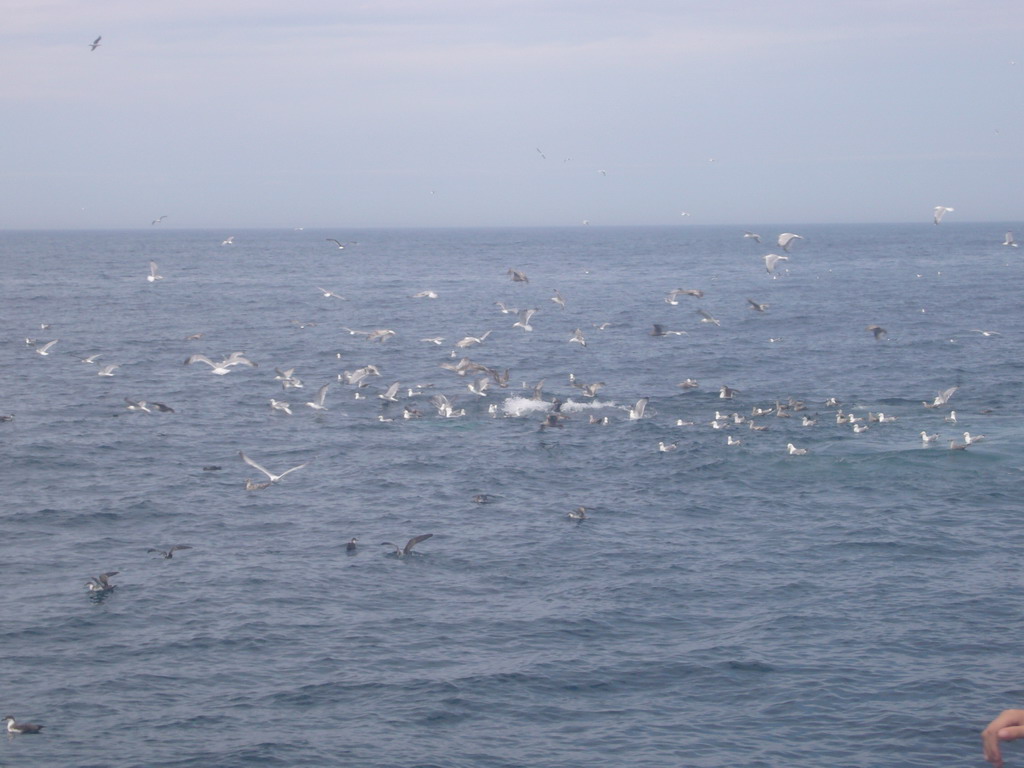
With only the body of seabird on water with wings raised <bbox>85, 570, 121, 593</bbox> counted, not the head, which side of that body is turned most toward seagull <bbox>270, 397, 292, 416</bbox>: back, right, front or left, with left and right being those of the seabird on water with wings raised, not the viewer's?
right

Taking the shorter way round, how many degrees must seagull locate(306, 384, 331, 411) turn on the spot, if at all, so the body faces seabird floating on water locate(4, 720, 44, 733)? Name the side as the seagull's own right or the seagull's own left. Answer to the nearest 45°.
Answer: approximately 90° to the seagull's own left

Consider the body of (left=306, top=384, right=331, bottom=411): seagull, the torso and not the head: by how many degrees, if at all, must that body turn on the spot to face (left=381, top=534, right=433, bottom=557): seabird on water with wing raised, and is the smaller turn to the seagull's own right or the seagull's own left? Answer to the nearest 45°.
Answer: approximately 90° to the seagull's own left

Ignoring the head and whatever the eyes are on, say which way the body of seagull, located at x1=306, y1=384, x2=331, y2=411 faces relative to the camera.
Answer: to the viewer's left
